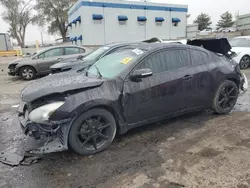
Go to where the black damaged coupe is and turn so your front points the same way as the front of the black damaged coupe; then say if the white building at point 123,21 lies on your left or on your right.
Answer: on your right

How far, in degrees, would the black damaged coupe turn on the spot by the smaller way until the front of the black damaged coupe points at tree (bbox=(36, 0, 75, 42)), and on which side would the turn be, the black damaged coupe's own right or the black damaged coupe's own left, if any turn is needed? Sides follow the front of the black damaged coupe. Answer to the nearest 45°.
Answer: approximately 135° to the black damaged coupe's own right

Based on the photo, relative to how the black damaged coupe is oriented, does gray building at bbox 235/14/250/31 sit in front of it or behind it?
behind

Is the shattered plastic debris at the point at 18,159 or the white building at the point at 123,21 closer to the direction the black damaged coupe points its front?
the shattered plastic debris

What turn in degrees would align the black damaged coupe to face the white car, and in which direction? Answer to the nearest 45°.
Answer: approximately 180°

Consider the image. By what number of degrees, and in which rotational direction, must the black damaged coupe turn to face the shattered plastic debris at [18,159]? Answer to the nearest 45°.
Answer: approximately 45° to its right

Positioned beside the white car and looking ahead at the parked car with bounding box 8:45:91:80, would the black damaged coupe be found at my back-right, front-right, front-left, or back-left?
front-left

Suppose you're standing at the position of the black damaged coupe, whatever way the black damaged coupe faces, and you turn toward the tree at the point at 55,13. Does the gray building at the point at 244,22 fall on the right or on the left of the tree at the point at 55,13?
right

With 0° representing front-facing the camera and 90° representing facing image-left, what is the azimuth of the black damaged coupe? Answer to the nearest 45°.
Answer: approximately 45°
